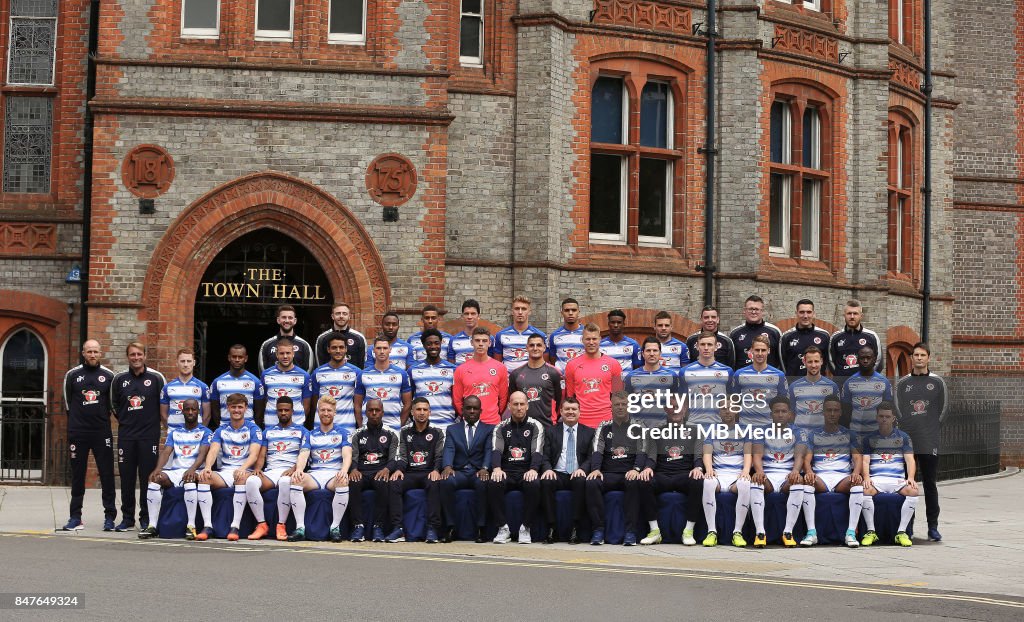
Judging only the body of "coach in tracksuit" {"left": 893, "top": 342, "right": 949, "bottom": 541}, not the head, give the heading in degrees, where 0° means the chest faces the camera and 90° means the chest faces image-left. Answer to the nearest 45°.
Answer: approximately 0°

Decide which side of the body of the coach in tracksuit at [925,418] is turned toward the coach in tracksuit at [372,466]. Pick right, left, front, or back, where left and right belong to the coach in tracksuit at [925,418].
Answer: right

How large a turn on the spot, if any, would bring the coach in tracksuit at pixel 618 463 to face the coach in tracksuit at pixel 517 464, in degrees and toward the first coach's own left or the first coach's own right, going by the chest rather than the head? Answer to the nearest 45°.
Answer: approximately 90° to the first coach's own right

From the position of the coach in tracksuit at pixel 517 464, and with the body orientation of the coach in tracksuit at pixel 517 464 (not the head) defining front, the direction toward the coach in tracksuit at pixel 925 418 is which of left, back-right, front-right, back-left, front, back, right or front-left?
left

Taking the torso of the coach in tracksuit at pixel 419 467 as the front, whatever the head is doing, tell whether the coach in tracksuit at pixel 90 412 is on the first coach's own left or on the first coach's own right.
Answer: on the first coach's own right

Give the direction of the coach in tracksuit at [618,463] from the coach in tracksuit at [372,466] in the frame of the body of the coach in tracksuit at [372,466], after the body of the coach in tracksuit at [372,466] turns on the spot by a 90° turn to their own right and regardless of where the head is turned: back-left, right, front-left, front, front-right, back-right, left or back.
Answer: back
